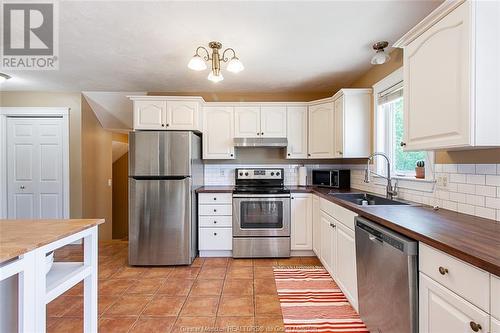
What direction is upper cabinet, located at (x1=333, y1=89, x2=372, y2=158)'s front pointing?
to the viewer's left

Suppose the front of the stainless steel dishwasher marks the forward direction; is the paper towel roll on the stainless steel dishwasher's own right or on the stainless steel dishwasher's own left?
on the stainless steel dishwasher's own right

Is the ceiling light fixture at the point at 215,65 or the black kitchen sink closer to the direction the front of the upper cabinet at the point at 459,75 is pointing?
the ceiling light fixture

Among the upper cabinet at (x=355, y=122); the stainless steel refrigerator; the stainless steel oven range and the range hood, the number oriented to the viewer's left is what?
1

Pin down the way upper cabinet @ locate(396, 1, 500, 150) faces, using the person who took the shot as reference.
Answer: facing the viewer and to the left of the viewer

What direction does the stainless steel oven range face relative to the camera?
toward the camera

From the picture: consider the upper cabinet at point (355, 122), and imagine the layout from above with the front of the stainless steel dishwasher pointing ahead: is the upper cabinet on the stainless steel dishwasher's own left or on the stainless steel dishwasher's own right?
on the stainless steel dishwasher's own right

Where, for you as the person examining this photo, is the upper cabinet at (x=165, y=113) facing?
facing the viewer

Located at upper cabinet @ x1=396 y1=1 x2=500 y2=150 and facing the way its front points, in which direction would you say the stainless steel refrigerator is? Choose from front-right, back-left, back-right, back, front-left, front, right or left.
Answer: front-right

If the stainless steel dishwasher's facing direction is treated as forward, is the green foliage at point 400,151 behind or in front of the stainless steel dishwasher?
behind

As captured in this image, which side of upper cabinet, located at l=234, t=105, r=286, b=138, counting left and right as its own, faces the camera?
front

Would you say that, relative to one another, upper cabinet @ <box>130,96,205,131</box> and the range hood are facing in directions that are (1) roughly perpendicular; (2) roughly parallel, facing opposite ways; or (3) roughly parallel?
roughly parallel

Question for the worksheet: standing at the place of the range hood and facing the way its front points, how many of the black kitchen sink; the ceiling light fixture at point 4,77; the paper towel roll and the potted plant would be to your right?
1

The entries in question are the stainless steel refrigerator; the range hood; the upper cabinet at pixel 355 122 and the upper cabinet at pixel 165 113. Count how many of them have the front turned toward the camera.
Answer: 3
